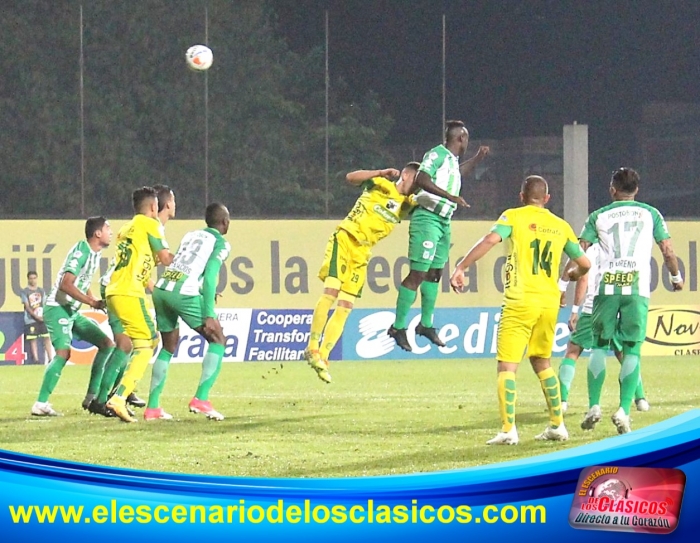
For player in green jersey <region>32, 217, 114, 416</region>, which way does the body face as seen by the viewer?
to the viewer's right

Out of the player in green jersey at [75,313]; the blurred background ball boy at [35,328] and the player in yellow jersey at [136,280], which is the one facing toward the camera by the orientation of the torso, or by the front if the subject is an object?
the blurred background ball boy

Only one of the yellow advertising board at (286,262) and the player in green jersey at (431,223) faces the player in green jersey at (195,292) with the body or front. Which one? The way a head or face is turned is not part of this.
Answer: the yellow advertising board

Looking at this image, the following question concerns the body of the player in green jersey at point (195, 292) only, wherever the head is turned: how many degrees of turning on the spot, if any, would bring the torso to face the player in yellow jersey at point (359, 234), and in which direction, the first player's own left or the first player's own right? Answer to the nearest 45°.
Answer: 0° — they already face them

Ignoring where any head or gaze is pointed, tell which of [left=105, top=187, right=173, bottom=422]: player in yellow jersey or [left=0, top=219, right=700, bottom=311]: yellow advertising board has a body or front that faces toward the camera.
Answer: the yellow advertising board

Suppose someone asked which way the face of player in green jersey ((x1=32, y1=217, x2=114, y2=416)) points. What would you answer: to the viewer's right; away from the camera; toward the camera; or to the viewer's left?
to the viewer's right

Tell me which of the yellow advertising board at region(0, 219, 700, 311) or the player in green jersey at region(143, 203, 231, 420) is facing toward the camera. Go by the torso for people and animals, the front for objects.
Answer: the yellow advertising board

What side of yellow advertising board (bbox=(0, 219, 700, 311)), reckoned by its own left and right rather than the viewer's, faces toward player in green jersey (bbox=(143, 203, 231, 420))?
front

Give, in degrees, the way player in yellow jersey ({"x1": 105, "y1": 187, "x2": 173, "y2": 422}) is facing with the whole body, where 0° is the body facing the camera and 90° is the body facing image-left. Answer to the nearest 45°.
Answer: approximately 225°

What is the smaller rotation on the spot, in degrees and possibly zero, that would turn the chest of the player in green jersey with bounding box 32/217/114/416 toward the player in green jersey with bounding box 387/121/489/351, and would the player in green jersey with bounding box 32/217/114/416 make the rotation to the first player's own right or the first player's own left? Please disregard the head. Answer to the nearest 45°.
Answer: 0° — they already face them

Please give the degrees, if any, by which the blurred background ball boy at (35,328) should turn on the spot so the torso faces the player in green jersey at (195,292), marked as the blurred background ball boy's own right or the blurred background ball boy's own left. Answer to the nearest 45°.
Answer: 0° — they already face them

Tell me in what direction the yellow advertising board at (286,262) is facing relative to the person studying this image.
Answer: facing the viewer

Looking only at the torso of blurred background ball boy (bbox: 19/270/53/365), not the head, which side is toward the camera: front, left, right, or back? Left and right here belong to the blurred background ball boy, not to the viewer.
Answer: front

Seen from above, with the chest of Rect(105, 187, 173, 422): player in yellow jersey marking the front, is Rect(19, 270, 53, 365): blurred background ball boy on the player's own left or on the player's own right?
on the player's own left
